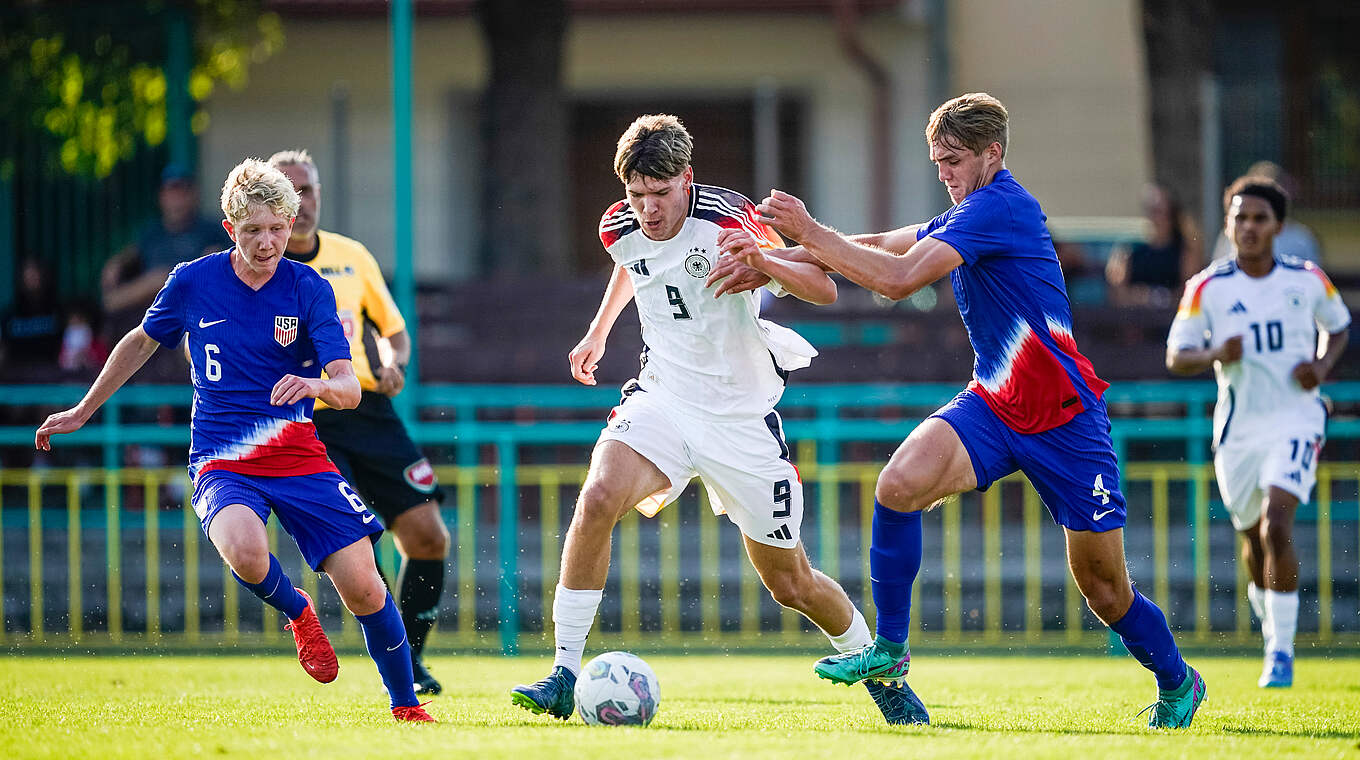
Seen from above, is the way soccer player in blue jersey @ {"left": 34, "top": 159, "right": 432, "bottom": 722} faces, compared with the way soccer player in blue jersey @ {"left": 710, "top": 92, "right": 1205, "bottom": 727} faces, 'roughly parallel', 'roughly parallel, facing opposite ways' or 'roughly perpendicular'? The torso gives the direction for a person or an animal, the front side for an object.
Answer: roughly perpendicular

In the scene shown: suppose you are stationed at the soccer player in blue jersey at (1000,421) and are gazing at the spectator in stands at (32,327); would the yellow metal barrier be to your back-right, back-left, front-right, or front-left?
front-right

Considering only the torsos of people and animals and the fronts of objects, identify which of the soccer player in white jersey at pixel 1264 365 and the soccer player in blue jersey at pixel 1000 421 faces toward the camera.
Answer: the soccer player in white jersey

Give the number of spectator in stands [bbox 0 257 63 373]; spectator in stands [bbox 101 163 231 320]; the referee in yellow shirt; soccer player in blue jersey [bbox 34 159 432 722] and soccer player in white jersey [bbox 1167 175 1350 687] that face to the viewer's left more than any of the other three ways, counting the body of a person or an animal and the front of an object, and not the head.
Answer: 0

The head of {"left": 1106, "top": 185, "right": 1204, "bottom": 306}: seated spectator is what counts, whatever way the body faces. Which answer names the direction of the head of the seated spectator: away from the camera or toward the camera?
toward the camera

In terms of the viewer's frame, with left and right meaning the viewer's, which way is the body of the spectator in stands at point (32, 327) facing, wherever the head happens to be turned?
facing the viewer

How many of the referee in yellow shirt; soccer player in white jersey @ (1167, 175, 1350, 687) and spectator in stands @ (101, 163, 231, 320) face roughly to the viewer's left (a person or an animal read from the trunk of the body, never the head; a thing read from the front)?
0

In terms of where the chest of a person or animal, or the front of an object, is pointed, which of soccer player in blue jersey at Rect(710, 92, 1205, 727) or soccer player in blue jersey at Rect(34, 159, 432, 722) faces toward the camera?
soccer player in blue jersey at Rect(34, 159, 432, 722)

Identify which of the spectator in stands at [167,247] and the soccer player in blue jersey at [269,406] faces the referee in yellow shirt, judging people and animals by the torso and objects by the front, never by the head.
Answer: the spectator in stands

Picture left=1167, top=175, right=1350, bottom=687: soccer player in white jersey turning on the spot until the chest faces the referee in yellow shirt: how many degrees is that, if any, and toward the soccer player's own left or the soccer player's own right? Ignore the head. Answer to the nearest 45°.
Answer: approximately 45° to the soccer player's own right

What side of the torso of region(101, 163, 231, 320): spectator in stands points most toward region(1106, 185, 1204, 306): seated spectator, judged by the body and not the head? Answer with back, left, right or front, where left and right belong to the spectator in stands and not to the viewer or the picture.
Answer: left

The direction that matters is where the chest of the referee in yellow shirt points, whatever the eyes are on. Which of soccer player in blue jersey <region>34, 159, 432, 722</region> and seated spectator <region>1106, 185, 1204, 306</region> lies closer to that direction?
the soccer player in blue jersey

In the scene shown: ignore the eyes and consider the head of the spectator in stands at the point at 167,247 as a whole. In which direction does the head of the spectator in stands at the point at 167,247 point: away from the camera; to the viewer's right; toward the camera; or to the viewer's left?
toward the camera

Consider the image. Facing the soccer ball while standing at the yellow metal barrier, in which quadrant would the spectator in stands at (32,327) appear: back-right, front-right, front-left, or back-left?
back-right

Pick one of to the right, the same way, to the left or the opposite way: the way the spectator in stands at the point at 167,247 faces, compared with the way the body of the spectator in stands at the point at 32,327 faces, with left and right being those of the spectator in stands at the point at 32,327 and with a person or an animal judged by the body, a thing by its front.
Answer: the same way

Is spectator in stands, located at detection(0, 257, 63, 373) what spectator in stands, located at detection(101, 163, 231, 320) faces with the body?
no

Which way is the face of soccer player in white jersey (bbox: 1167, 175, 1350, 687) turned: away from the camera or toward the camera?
toward the camera

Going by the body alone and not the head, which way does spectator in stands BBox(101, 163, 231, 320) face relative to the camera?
toward the camera

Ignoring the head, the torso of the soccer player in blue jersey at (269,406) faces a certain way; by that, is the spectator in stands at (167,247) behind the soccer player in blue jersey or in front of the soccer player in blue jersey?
behind

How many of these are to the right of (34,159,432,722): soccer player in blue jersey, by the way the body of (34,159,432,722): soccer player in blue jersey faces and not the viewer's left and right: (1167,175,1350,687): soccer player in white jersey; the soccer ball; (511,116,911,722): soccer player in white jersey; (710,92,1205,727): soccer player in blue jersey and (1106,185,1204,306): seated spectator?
0
